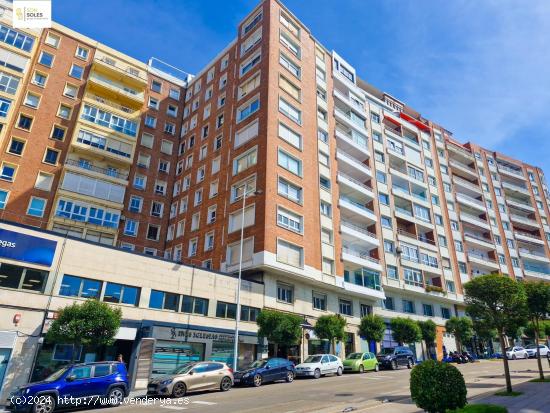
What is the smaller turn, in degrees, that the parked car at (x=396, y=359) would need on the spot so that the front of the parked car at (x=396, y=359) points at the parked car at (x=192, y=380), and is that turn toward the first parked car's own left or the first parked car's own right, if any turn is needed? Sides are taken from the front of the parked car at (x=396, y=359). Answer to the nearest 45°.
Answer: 0° — it already faces it

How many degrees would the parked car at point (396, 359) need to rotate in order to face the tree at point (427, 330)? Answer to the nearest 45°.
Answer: approximately 135° to its right

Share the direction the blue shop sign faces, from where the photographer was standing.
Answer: facing the viewer and to the right of the viewer

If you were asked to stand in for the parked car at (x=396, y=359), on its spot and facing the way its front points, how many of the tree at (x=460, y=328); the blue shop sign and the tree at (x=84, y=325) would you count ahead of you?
2

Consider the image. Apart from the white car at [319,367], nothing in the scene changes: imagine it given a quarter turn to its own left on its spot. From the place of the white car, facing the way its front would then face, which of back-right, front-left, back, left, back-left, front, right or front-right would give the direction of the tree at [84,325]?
right

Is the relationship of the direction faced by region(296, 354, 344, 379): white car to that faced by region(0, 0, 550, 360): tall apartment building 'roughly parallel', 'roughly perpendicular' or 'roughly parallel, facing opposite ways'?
roughly perpendicular

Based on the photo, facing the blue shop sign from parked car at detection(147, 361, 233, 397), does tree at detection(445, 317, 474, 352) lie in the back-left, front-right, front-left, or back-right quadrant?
back-right

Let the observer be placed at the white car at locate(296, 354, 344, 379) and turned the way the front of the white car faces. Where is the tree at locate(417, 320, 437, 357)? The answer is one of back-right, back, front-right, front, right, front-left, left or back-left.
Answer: back

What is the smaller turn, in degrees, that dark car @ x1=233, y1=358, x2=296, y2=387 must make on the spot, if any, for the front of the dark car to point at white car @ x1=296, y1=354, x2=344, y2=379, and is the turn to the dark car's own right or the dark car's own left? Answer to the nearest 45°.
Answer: approximately 180°

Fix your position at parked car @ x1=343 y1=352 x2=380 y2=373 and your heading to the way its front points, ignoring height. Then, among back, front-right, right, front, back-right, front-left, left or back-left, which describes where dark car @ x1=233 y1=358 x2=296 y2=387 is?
front

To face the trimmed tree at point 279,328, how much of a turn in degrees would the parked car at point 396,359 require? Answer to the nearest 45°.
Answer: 0° — it already faces it

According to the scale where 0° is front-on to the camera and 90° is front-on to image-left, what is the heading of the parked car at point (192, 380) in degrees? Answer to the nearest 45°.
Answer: approximately 45°

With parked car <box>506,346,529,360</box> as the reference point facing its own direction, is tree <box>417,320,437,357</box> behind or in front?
in front

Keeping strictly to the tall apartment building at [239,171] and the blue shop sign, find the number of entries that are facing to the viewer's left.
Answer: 0

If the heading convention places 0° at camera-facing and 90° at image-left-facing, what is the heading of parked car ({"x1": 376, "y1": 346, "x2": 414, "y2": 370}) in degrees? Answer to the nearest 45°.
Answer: approximately 45°

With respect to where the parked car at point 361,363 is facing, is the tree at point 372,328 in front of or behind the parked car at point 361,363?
behind

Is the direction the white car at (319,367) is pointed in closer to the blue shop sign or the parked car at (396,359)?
the blue shop sign

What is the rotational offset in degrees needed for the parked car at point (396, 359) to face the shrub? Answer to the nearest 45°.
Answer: approximately 45° to its left
